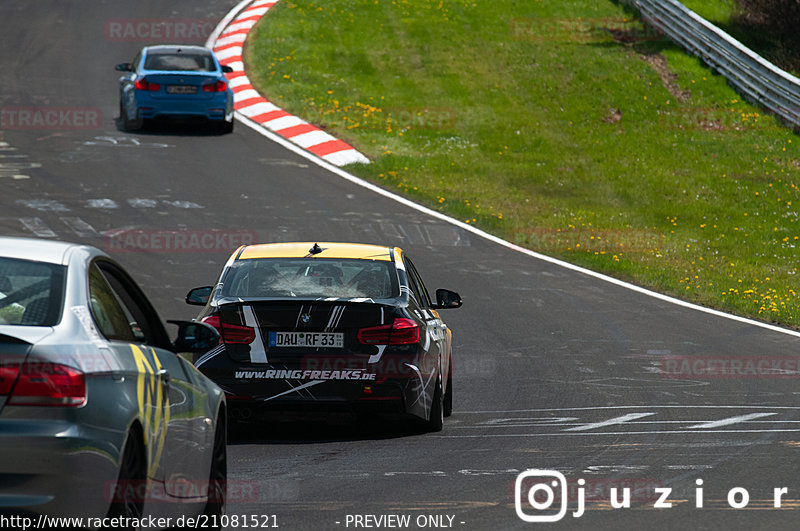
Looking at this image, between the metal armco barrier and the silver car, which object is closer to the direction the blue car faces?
the metal armco barrier

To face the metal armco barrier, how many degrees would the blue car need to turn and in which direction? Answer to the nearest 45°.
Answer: approximately 90° to its right

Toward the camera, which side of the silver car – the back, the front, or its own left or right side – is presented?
back

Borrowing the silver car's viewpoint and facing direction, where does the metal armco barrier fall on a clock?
The metal armco barrier is roughly at 1 o'clock from the silver car.

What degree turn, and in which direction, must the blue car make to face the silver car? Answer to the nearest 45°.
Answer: approximately 180°

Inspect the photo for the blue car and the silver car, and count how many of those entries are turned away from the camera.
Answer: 2

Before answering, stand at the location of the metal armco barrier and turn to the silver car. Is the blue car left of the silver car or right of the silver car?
right

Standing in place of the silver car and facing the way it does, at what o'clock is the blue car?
The blue car is roughly at 12 o'clock from the silver car.

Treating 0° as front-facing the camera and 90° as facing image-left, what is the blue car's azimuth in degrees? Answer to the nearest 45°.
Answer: approximately 180°
